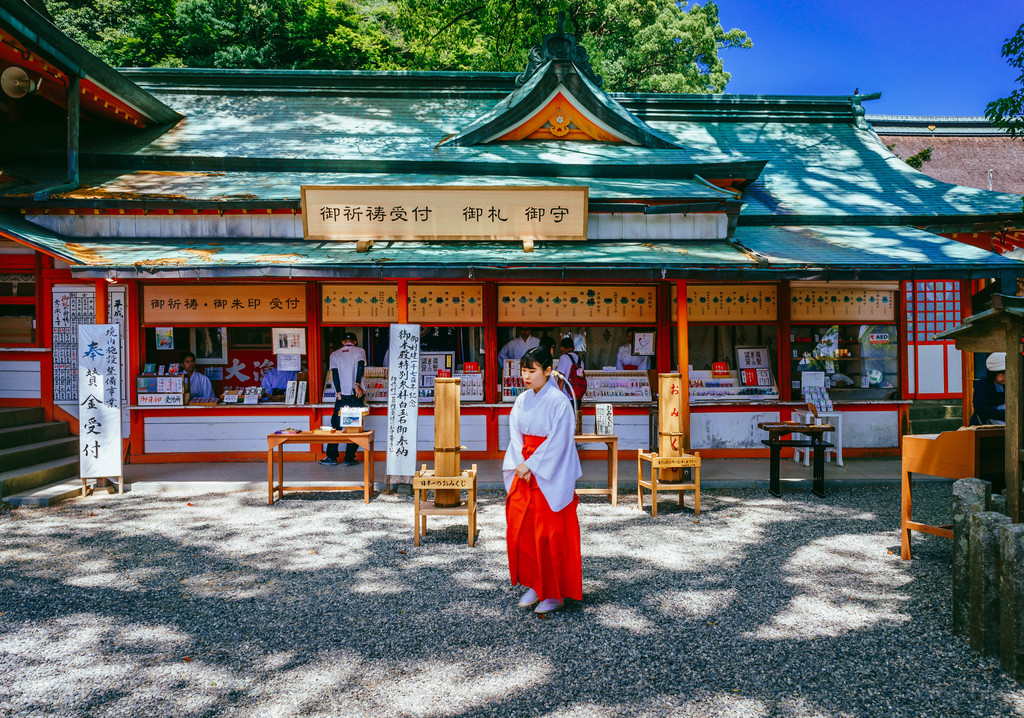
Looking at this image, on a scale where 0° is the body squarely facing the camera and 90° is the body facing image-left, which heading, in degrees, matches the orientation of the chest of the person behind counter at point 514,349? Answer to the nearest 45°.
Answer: approximately 0°

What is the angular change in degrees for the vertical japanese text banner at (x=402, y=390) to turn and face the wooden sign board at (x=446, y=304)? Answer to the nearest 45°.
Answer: approximately 180°

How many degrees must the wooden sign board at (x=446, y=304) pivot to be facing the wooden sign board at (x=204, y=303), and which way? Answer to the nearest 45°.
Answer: approximately 90° to its right

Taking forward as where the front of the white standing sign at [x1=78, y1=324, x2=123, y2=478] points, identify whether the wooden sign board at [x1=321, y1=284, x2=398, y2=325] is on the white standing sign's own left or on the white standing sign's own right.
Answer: on the white standing sign's own left

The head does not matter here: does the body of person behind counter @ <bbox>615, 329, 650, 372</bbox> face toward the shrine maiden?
yes

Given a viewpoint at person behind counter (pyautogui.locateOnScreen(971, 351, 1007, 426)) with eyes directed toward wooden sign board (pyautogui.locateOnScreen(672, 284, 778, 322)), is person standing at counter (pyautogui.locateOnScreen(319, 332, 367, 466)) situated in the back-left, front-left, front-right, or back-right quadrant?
front-left

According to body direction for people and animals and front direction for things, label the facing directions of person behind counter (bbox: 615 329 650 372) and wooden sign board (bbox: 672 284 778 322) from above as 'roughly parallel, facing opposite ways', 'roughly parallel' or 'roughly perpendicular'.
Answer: roughly parallel

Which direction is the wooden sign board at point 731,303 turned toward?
toward the camera

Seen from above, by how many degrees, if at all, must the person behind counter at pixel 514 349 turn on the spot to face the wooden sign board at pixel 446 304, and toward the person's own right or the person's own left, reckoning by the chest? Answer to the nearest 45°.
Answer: approximately 45° to the person's own right

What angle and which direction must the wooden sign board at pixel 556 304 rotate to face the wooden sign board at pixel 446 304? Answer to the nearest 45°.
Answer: approximately 90° to its right

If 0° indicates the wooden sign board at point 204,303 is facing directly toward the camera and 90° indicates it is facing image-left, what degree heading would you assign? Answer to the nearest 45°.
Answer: approximately 0°

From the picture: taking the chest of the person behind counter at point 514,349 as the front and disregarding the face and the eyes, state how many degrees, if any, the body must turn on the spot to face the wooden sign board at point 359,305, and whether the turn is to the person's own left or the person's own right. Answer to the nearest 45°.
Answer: approximately 90° to the person's own right

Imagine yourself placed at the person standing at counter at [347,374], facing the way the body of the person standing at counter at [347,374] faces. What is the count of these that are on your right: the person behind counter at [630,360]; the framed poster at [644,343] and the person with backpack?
3

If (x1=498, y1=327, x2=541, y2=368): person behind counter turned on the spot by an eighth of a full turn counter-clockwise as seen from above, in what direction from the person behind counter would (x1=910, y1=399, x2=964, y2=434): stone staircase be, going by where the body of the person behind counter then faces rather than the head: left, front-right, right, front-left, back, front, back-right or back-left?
front-left

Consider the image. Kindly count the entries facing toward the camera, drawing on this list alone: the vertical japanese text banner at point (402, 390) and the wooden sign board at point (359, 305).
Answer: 2

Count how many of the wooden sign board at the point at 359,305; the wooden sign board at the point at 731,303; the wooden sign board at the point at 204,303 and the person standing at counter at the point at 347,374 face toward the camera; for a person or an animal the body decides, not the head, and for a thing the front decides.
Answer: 3

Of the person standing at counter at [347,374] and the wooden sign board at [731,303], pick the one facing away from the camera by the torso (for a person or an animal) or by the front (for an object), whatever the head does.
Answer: the person standing at counter

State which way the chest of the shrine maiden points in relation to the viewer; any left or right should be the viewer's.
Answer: facing the viewer and to the left of the viewer

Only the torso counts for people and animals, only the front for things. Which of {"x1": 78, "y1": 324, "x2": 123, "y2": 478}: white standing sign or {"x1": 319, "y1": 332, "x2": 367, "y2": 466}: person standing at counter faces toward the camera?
the white standing sign

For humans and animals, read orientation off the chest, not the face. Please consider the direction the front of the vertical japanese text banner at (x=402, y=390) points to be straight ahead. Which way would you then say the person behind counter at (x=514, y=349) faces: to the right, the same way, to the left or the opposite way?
the same way

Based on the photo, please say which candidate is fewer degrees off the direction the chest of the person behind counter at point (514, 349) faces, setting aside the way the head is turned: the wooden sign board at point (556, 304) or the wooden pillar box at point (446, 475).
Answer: the wooden pillar box

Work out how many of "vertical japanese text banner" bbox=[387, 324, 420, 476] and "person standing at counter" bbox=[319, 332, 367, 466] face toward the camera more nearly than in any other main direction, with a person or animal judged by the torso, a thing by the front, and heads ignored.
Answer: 1

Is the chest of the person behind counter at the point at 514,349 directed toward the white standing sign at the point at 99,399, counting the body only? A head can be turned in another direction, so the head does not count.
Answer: no
